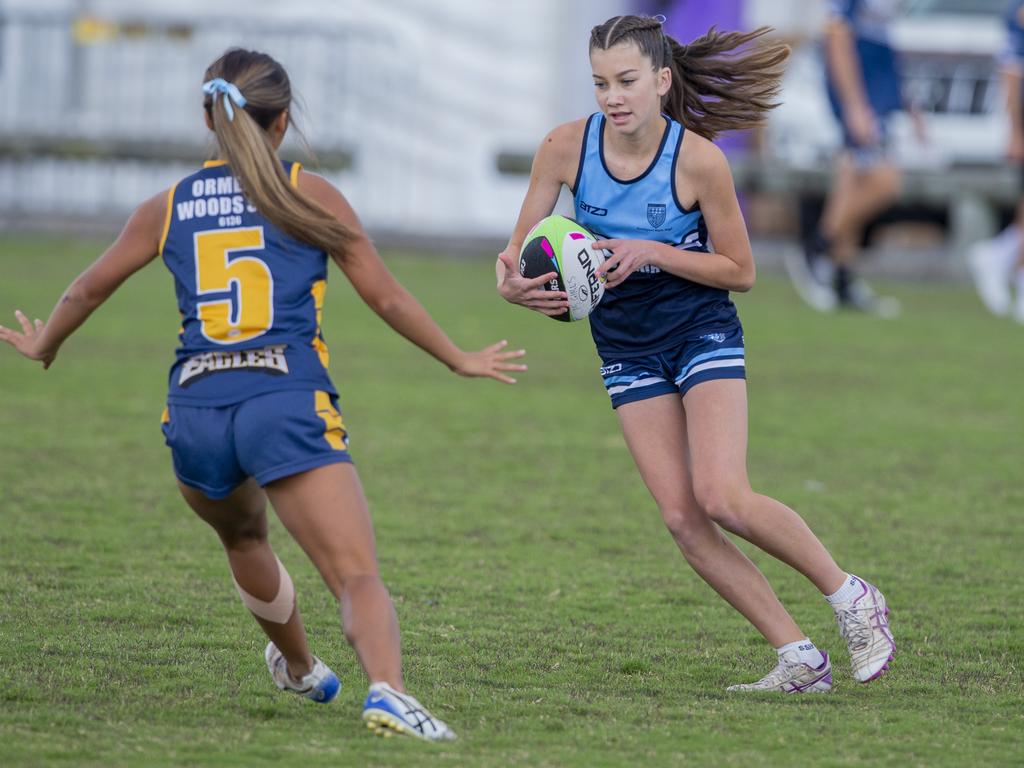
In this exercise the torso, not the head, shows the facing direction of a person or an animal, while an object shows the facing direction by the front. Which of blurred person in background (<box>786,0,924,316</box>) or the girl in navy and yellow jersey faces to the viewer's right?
the blurred person in background

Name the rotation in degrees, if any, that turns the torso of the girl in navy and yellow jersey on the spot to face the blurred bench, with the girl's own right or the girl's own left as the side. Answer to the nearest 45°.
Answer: approximately 45° to the girl's own right

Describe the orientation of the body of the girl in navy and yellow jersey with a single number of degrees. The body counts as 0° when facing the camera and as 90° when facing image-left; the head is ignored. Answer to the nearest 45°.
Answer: approximately 180°

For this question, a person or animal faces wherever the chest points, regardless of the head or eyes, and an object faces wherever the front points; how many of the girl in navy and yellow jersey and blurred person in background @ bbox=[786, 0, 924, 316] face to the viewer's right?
1

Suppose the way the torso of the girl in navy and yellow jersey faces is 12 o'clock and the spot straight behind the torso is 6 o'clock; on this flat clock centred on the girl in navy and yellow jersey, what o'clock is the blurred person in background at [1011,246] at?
The blurred person in background is roughly at 1 o'clock from the girl in navy and yellow jersey.

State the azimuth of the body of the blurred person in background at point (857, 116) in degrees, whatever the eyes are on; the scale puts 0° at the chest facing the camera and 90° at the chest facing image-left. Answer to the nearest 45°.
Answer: approximately 270°

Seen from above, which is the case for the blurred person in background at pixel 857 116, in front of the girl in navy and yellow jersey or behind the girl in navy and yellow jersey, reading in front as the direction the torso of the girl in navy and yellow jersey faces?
in front

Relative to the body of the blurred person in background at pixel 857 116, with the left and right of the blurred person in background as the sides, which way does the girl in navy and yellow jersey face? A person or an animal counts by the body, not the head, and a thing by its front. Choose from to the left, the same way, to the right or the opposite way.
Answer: to the left

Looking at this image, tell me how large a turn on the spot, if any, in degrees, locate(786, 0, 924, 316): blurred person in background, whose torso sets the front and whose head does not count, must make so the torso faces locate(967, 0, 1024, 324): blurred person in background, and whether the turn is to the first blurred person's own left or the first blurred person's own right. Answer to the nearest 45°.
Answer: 0° — they already face them
